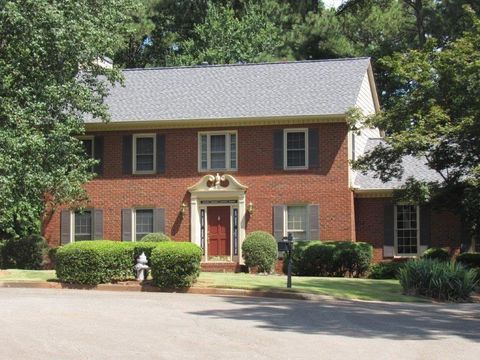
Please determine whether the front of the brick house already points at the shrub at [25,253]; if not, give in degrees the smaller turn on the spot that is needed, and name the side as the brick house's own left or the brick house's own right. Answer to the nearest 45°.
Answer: approximately 90° to the brick house's own right

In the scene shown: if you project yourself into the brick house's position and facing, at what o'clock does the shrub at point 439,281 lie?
The shrub is roughly at 11 o'clock from the brick house.

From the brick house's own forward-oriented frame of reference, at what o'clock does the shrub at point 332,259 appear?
The shrub is roughly at 10 o'clock from the brick house.

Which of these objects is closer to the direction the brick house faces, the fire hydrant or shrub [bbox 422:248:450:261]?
the fire hydrant

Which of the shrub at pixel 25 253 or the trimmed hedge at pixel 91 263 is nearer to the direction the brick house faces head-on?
the trimmed hedge

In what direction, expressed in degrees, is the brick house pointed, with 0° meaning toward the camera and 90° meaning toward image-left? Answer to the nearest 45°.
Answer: approximately 0°
